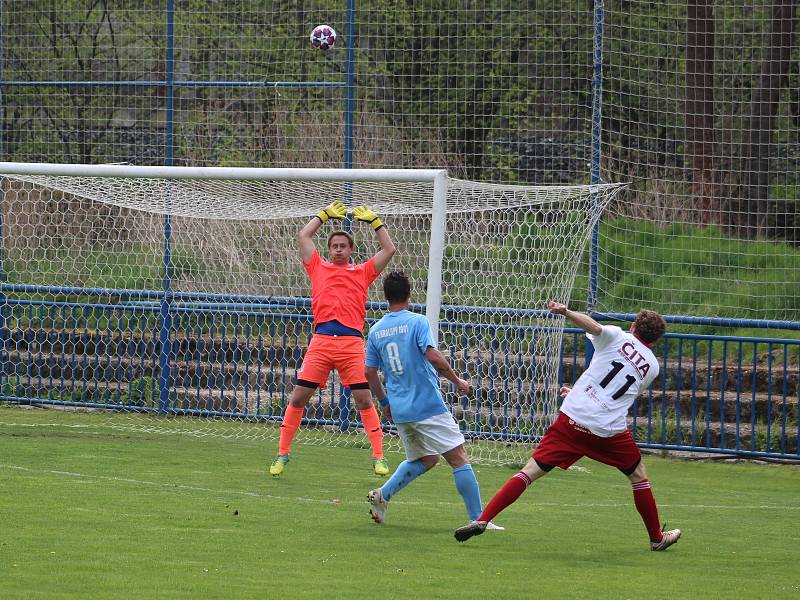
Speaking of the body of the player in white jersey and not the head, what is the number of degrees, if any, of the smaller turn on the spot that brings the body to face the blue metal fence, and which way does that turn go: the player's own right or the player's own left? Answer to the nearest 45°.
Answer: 0° — they already face it

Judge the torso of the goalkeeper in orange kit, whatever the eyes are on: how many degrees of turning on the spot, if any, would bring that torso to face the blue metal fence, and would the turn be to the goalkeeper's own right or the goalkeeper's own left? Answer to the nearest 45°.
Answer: approximately 180°

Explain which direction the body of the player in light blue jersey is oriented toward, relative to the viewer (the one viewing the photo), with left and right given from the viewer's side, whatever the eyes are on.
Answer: facing away from the viewer and to the right of the viewer

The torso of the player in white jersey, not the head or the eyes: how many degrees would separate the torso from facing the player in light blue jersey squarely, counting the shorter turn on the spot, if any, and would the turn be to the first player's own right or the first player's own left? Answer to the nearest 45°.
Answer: approximately 45° to the first player's own left

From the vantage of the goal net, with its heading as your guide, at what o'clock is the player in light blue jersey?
The player in light blue jersey is roughly at 10 o'clock from the goal net.

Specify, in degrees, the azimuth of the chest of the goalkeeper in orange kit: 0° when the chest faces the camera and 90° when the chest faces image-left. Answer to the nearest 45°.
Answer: approximately 0°

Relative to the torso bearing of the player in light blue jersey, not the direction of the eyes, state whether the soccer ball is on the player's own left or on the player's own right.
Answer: on the player's own left

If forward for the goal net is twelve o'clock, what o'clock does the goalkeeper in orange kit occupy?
The goalkeeper in orange kit is roughly at 10 o'clock from the goal net.

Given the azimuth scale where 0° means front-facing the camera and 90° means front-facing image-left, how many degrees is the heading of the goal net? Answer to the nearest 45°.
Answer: approximately 45°

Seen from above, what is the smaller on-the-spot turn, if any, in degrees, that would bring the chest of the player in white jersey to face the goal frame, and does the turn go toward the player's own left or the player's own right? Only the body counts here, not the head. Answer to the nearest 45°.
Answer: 0° — they already face it

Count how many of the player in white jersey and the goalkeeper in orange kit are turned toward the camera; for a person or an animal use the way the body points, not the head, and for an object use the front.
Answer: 1
